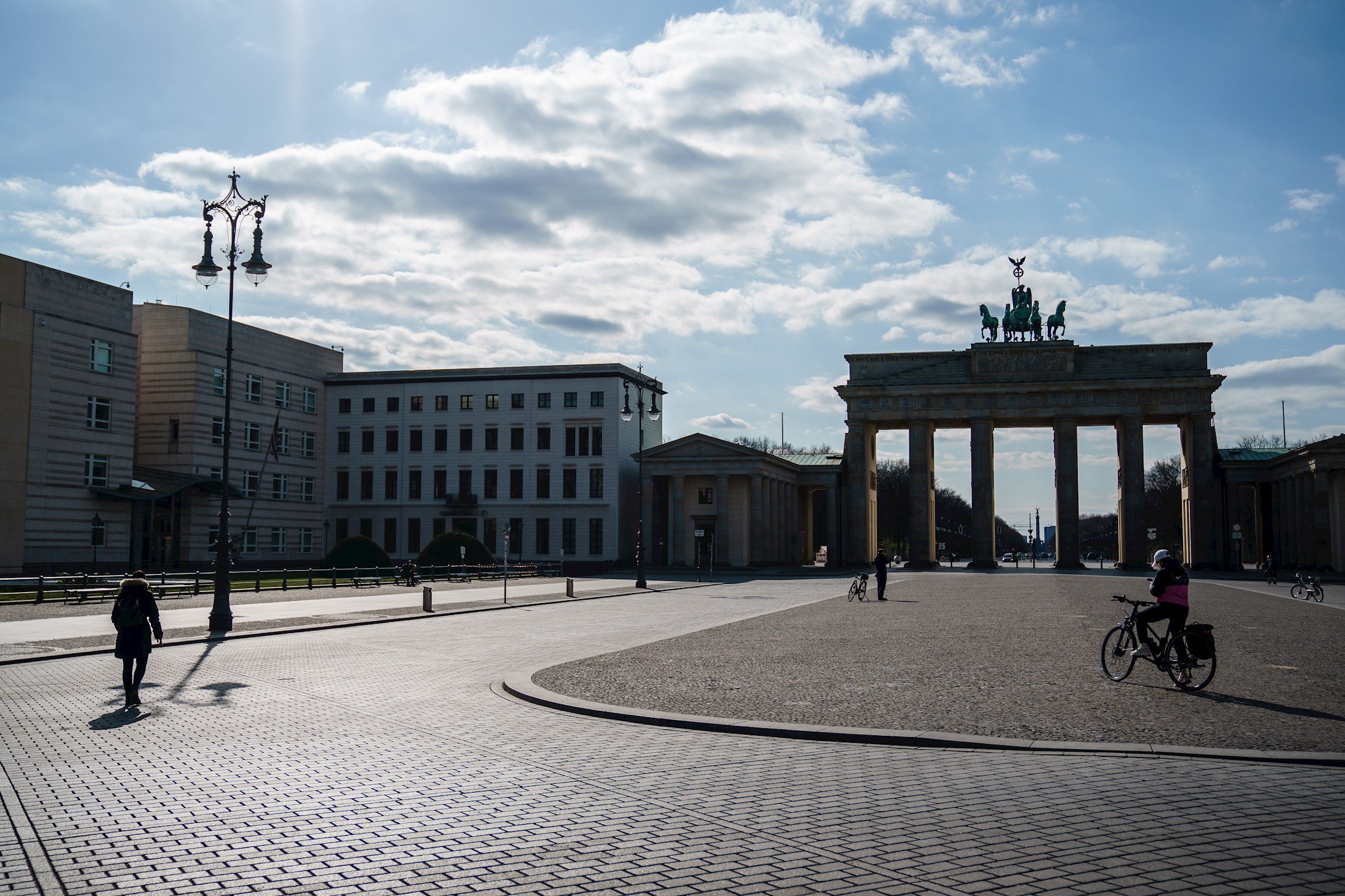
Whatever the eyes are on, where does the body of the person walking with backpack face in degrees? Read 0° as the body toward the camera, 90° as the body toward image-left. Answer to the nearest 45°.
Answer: approximately 180°

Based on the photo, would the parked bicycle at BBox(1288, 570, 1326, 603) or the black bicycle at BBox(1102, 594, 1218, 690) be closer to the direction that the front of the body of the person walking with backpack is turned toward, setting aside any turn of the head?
the parked bicycle

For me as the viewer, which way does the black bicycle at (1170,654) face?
facing away from the viewer and to the left of the viewer

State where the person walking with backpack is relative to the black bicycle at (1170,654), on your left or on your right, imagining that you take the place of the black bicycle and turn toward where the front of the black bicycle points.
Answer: on your left

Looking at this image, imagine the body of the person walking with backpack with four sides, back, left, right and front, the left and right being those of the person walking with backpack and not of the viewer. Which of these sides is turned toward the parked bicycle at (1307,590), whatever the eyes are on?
right

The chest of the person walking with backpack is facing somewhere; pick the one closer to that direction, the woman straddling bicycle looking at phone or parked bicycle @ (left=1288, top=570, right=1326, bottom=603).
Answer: the parked bicycle

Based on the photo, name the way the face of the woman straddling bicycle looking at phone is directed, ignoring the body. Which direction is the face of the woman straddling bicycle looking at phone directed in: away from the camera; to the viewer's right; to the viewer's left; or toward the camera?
to the viewer's left

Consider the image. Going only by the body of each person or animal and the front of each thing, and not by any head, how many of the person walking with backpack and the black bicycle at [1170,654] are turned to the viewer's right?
0

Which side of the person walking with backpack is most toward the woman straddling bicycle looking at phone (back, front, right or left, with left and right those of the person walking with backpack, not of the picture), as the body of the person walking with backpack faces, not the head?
right
